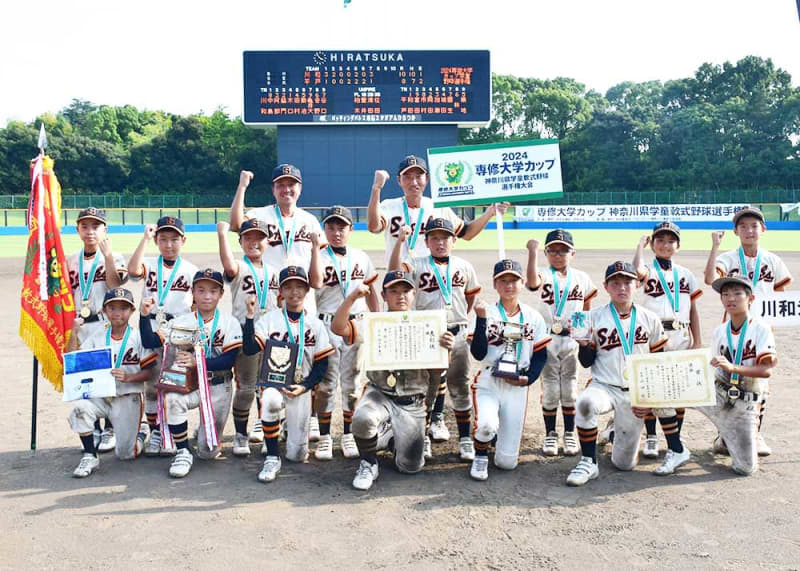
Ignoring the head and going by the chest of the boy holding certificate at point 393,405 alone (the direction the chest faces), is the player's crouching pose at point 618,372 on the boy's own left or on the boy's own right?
on the boy's own left

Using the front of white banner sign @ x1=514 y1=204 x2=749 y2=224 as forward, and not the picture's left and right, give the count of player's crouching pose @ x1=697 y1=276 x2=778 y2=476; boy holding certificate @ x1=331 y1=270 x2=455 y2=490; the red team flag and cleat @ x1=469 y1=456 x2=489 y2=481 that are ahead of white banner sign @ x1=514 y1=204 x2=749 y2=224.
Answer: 4

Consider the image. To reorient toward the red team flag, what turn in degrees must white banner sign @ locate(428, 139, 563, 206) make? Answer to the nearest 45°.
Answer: approximately 90° to its right

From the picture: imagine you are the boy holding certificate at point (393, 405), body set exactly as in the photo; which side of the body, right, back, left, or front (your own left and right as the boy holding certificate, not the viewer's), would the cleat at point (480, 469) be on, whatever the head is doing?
left

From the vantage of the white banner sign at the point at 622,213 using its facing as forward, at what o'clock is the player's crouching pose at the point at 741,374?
The player's crouching pose is roughly at 12 o'clock from the white banner sign.

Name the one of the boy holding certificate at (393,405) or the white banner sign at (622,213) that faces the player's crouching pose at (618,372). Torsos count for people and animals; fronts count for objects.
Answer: the white banner sign

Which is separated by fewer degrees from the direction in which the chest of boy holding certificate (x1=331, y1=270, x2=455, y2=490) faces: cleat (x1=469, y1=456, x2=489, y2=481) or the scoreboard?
the cleat

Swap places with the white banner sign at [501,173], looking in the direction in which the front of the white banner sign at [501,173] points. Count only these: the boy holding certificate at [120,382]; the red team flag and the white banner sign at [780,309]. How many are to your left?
1

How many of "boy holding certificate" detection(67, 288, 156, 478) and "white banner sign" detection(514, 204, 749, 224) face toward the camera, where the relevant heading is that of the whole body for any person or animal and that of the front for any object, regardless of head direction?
2

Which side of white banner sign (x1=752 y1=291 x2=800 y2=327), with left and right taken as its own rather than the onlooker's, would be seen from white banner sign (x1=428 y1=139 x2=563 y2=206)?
right

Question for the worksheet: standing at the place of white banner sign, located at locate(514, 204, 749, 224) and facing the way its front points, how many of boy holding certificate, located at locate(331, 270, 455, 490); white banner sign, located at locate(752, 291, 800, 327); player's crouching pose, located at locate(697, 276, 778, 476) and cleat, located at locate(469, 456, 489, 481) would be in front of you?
4

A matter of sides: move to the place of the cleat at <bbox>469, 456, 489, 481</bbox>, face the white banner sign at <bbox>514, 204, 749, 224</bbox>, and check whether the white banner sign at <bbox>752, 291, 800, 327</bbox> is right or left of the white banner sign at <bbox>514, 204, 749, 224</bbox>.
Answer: right
